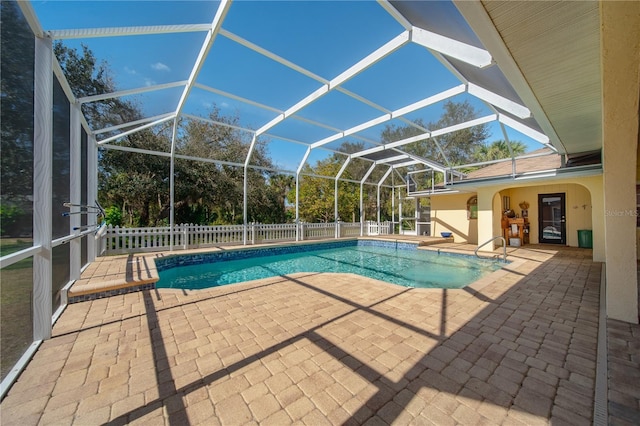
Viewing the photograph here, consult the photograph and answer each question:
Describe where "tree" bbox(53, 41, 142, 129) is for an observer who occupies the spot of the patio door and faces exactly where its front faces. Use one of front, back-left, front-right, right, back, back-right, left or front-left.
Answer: front-right

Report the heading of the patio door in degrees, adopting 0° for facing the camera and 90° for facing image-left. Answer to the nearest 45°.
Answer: approximately 0°

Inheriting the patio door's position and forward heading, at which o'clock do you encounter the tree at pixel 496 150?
The tree is roughly at 5 o'clock from the patio door.

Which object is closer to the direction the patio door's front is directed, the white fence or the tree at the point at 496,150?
the white fence

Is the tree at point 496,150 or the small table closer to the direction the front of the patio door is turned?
the small table

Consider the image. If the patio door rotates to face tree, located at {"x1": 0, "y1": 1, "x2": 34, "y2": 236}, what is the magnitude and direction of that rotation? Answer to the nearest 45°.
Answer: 0° — it already faces it

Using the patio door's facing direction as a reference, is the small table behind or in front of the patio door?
in front

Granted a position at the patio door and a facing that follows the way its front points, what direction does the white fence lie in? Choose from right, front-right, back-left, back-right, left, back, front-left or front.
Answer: front-right
